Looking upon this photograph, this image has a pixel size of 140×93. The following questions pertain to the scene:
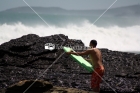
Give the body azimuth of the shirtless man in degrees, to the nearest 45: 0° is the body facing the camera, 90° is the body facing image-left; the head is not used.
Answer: approximately 135°

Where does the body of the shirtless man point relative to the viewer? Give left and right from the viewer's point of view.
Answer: facing away from the viewer and to the left of the viewer
